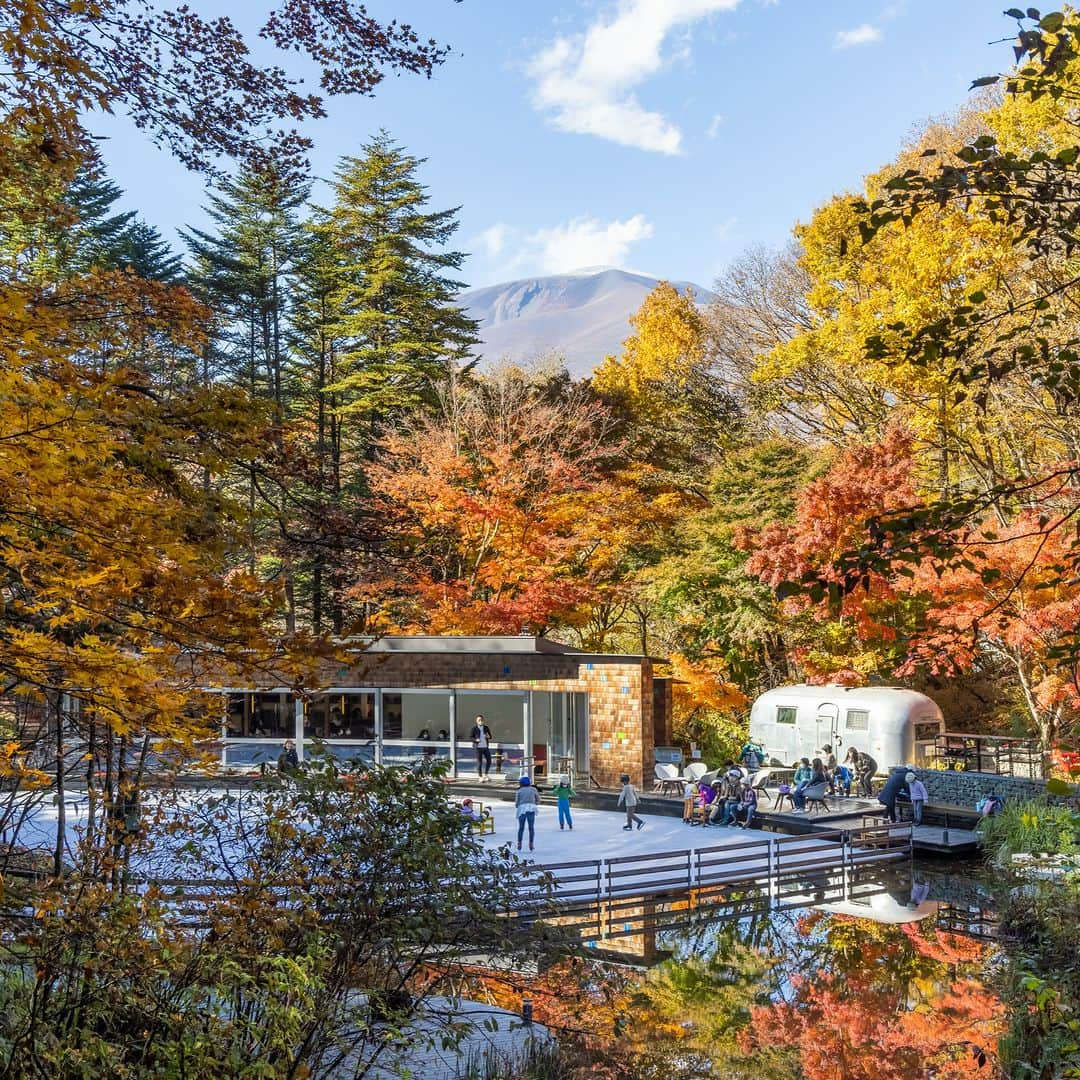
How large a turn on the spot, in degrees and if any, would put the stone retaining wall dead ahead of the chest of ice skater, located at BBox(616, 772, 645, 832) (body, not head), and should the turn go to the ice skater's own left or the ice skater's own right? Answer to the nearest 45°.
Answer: approximately 135° to the ice skater's own right

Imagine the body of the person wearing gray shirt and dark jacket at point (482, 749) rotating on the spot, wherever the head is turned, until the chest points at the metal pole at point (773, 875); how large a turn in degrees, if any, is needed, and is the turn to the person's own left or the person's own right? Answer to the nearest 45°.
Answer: approximately 45° to the person's own left

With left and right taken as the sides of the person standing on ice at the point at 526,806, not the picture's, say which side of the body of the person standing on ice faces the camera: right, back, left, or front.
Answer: back

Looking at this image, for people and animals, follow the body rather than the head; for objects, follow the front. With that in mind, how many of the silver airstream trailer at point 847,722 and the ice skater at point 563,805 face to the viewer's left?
0

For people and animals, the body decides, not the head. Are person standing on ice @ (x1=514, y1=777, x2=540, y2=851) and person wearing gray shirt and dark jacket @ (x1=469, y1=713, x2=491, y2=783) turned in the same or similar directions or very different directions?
very different directions

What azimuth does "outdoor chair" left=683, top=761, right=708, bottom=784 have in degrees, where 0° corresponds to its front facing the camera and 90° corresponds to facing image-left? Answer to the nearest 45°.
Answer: approximately 45°
